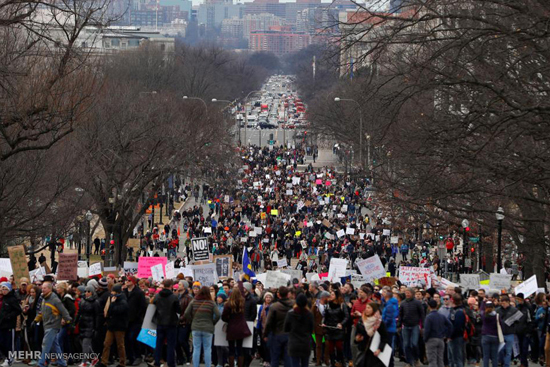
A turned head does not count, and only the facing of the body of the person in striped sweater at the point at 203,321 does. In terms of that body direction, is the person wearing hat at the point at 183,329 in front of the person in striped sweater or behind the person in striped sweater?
in front

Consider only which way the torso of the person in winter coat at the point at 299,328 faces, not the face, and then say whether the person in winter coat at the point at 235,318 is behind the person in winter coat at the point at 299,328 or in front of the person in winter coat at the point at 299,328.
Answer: in front
